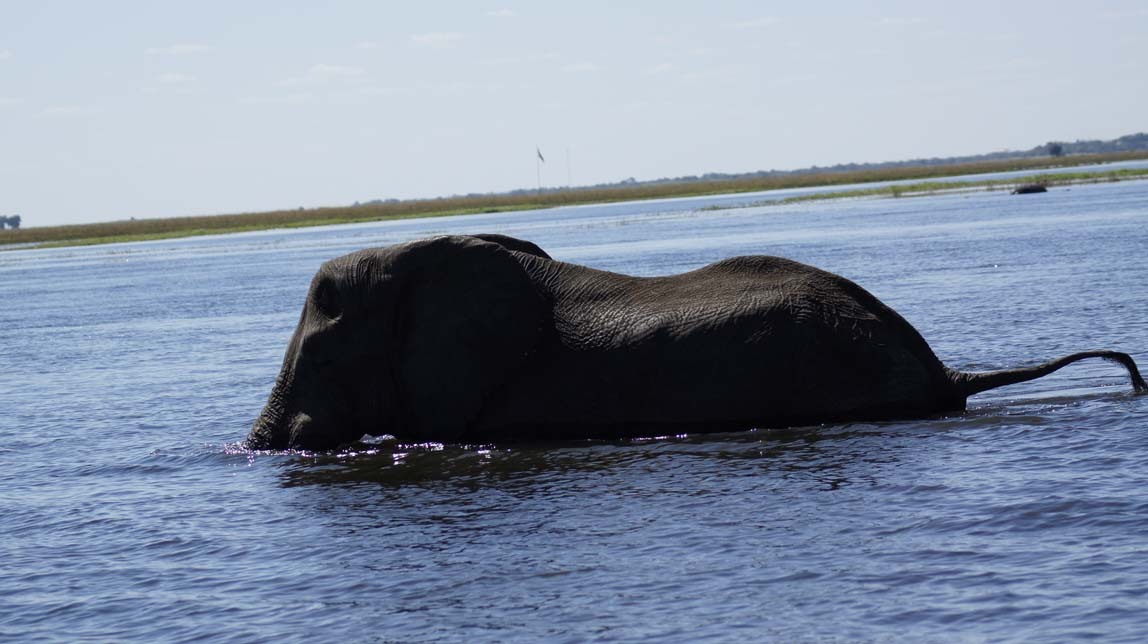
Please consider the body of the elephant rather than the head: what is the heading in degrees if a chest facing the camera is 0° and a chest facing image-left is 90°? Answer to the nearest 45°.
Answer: approximately 90°
